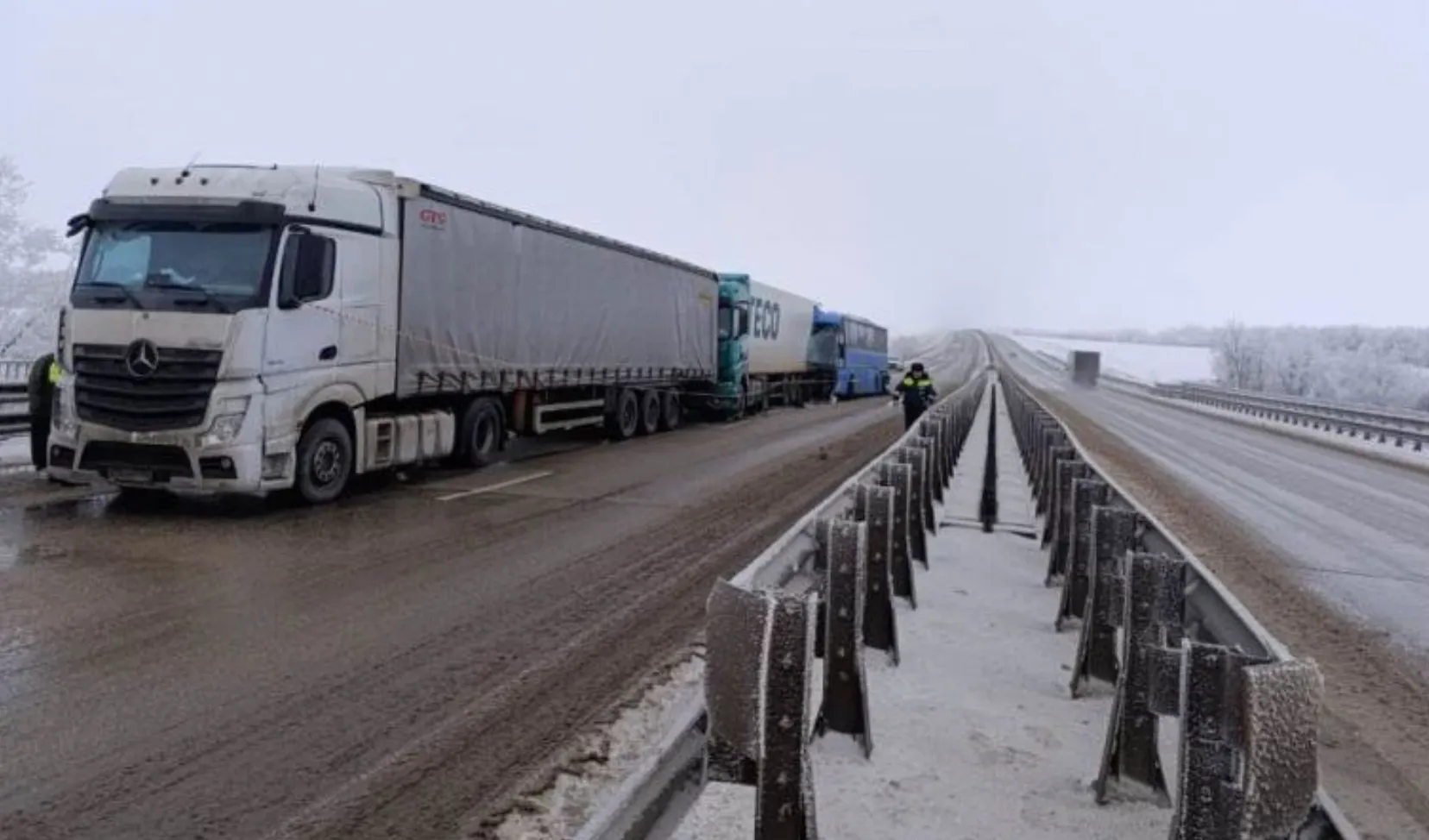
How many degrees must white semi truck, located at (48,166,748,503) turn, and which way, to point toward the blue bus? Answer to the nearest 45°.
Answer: approximately 180°

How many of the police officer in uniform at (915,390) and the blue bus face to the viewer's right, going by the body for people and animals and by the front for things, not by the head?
0

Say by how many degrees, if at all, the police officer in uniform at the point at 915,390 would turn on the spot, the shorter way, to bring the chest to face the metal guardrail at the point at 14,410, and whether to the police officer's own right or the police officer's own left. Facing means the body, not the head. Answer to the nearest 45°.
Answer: approximately 45° to the police officer's own right

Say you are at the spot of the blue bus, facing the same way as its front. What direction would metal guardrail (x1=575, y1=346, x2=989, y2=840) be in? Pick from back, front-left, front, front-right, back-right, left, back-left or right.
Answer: front-left

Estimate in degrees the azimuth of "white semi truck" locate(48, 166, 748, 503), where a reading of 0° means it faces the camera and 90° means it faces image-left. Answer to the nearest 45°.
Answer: approximately 45°

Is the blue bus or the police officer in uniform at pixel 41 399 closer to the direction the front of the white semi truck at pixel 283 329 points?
the police officer in uniform

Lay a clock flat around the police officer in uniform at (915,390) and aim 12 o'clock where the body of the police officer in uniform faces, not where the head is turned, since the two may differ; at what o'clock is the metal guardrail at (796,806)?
The metal guardrail is roughly at 12 o'clock from the police officer in uniform.

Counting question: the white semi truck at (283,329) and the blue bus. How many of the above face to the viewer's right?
0

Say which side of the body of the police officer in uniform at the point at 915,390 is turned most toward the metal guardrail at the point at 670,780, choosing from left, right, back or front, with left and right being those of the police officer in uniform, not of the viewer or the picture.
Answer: front

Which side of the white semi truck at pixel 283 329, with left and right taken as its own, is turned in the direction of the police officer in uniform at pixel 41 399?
right

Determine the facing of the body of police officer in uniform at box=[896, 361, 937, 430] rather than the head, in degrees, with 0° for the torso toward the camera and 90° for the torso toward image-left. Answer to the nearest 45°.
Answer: approximately 0°

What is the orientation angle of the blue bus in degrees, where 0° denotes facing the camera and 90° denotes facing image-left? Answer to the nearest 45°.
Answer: approximately 45°
